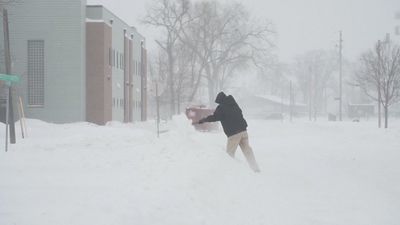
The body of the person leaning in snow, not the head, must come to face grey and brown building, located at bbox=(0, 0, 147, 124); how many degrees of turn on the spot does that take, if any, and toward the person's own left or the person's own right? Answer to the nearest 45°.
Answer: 0° — they already face it

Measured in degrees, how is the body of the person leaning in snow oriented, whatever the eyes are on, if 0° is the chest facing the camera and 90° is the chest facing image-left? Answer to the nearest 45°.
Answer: approximately 135°
